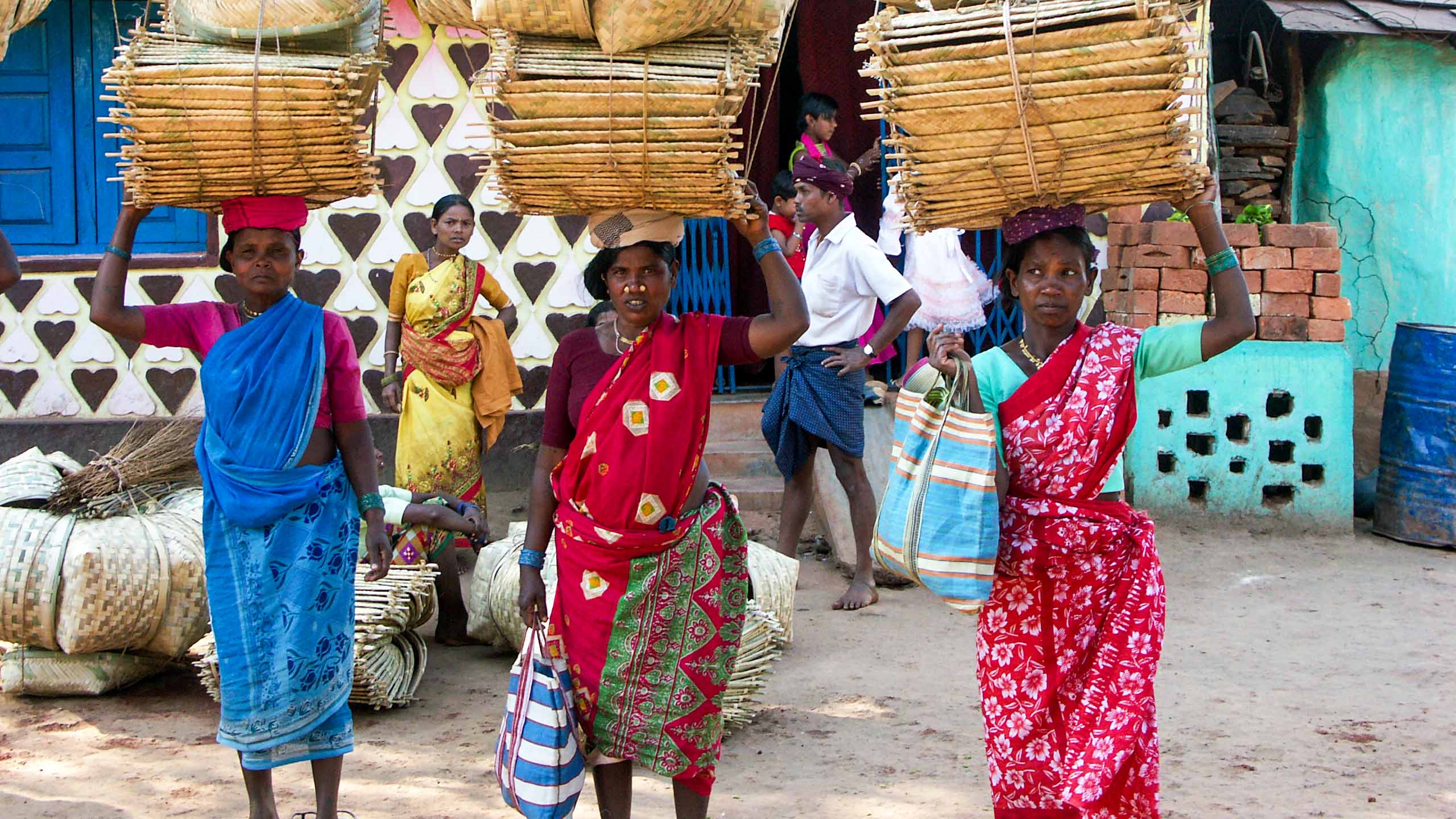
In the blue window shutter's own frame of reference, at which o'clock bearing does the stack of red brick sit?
The stack of red brick is roughly at 10 o'clock from the blue window shutter.

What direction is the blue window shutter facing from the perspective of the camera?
toward the camera

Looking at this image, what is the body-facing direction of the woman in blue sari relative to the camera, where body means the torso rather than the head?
toward the camera

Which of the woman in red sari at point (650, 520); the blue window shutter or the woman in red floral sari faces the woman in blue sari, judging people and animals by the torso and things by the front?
the blue window shutter

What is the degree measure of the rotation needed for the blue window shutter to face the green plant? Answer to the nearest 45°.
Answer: approximately 45° to its left

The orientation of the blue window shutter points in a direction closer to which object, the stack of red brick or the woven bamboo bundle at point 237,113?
the woven bamboo bundle

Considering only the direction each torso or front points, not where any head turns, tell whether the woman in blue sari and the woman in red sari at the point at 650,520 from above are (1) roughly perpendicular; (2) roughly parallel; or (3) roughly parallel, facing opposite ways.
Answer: roughly parallel

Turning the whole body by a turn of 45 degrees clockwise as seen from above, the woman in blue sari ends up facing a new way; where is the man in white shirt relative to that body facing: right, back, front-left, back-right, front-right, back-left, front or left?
back

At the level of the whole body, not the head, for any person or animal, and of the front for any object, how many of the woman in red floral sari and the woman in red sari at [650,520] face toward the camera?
2

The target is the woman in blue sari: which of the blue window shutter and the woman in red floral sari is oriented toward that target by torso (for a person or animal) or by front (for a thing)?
the blue window shutter

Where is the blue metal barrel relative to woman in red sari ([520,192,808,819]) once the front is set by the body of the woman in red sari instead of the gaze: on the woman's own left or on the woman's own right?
on the woman's own left

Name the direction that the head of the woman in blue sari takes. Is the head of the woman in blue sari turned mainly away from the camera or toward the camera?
toward the camera

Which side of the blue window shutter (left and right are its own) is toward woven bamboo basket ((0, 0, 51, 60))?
front

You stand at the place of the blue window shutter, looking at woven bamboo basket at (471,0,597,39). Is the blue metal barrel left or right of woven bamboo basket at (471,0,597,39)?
left

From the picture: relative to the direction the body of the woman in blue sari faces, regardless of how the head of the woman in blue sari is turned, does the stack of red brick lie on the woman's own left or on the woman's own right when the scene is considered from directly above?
on the woman's own left

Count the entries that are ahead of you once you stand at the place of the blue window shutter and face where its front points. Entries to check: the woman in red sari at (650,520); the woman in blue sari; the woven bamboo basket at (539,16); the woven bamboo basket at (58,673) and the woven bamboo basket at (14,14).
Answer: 5

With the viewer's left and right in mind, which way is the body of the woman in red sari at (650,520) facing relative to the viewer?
facing the viewer

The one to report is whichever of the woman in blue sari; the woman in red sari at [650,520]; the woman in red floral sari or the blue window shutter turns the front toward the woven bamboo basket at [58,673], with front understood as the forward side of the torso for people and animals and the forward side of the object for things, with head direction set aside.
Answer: the blue window shutter
